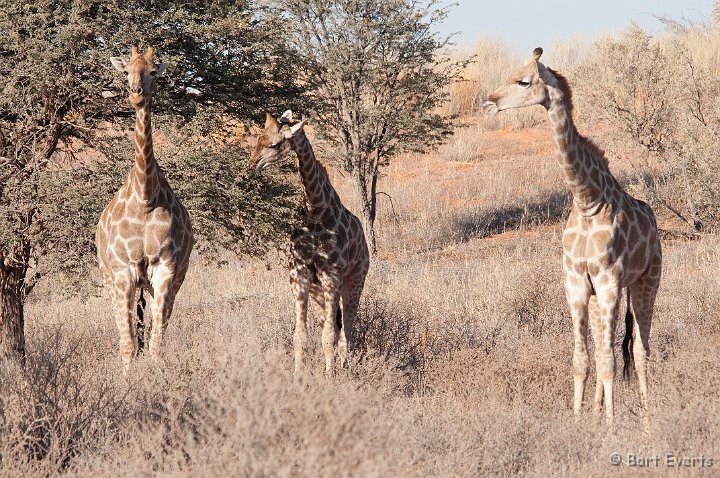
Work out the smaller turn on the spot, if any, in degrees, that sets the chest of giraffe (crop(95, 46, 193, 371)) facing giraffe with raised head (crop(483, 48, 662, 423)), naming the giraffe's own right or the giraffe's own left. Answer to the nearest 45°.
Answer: approximately 45° to the giraffe's own left

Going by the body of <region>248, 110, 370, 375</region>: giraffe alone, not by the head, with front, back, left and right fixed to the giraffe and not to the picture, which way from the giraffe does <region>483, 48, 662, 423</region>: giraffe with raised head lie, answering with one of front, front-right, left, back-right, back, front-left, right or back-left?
left

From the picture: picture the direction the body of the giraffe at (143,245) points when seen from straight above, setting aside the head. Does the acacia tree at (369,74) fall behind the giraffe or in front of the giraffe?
behind

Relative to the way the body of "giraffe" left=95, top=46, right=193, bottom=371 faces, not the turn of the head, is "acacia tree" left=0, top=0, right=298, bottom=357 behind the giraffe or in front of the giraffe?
behind

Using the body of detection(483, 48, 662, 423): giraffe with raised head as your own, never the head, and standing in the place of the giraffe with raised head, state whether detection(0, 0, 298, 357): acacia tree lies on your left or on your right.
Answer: on your right

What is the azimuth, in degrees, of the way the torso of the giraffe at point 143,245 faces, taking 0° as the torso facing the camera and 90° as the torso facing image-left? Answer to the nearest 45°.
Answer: approximately 0°

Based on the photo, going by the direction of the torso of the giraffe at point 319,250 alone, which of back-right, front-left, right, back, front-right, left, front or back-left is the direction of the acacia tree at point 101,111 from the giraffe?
right

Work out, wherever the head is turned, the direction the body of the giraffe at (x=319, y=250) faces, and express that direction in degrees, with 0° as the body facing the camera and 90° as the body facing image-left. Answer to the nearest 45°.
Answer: approximately 45°

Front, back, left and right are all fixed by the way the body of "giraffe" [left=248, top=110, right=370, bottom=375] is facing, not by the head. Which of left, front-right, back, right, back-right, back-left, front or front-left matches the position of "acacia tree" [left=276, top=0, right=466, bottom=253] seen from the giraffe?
back-right

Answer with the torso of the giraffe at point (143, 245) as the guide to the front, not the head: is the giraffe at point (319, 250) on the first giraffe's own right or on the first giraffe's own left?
on the first giraffe's own left

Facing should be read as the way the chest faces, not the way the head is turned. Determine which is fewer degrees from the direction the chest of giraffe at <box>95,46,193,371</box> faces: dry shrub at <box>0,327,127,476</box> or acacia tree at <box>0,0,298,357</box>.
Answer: the dry shrub

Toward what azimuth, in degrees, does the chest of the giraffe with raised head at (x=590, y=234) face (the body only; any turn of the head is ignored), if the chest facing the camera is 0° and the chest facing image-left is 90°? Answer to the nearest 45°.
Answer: approximately 45°
